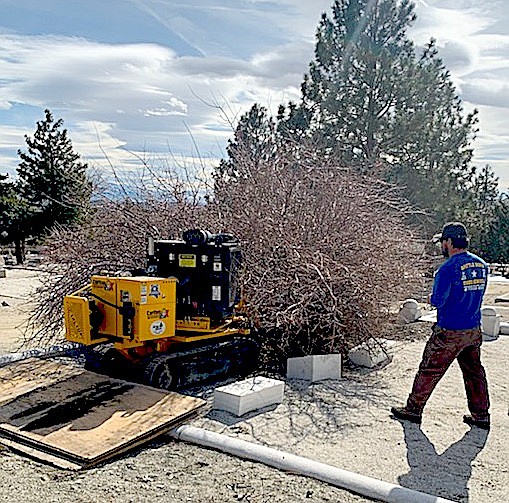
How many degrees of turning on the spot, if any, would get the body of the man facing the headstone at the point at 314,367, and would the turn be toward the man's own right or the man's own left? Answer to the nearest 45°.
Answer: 0° — they already face it

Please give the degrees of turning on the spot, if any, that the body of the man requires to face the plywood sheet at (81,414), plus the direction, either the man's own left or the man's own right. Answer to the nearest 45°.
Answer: approximately 45° to the man's own left

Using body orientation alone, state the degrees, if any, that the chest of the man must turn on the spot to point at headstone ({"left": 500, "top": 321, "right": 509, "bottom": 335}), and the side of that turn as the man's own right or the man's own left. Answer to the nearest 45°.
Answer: approximately 45° to the man's own right

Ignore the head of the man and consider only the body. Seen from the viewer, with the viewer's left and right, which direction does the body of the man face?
facing away from the viewer and to the left of the viewer

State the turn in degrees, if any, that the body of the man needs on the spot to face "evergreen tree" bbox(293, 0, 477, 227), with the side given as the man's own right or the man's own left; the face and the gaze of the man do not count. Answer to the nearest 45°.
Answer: approximately 45° to the man's own right

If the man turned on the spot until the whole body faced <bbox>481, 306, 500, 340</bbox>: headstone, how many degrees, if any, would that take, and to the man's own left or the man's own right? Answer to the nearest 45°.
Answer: approximately 45° to the man's own right

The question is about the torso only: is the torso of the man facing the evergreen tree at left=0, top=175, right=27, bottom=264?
yes

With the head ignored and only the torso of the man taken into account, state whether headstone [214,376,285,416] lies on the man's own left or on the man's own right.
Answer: on the man's own left

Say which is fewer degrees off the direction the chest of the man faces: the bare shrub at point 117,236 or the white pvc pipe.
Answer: the bare shrub

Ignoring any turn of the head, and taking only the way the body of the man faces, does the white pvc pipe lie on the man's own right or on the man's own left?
on the man's own left

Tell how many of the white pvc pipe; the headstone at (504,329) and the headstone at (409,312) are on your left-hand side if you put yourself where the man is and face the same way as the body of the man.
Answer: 1
